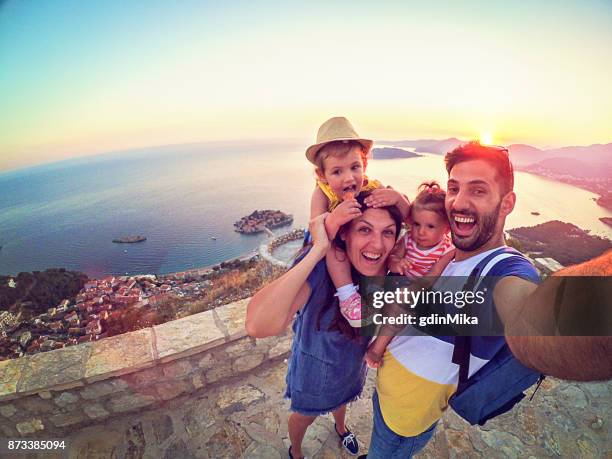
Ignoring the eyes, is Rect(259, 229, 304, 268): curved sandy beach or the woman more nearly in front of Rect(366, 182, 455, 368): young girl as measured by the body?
the woman

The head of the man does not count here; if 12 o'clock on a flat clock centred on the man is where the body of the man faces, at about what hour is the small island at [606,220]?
The small island is roughly at 5 o'clock from the man.

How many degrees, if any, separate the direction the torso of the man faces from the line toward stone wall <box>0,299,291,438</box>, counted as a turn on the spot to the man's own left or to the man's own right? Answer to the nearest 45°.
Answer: approximately 45° to the man's own right

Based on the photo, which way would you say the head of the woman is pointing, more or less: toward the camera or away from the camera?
toward the camera

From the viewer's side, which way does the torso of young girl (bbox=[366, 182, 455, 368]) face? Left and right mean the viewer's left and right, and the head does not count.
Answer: facing the viewer and to the left of the viewer

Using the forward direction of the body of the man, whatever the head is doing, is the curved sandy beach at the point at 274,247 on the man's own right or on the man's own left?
on the man's own right

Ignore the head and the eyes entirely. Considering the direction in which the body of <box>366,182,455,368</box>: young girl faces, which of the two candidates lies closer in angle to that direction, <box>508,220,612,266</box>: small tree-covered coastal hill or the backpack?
the backpack

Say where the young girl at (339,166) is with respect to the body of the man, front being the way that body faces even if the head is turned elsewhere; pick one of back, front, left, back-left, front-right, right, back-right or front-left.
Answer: right
